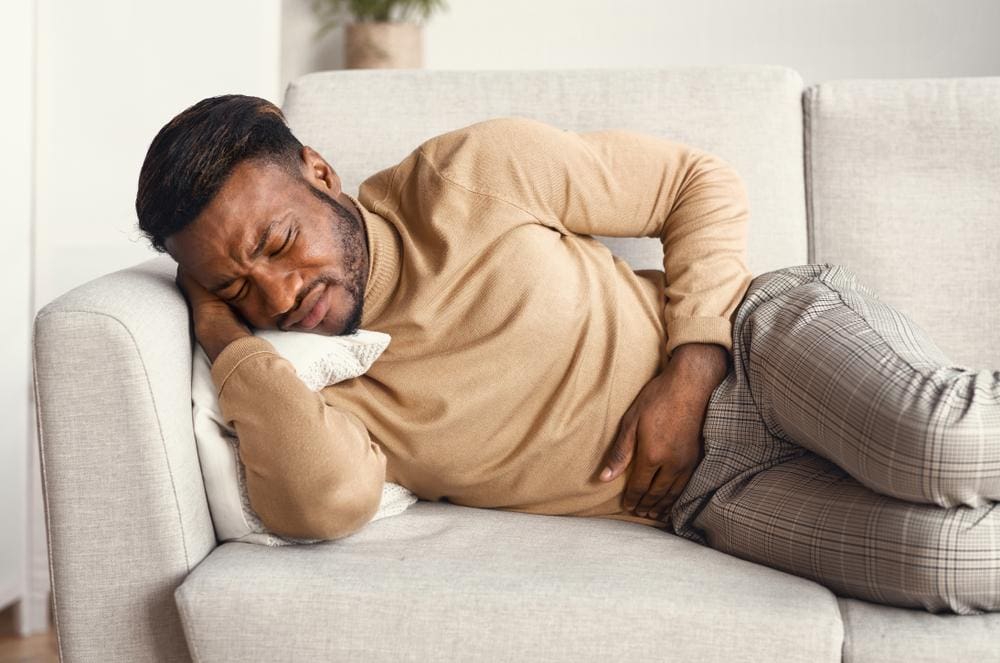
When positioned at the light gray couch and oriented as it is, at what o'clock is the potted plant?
The potted plant is roughly at 6 o'clock from the light gray couch.

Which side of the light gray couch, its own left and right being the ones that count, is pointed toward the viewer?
front
